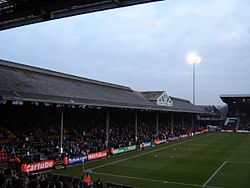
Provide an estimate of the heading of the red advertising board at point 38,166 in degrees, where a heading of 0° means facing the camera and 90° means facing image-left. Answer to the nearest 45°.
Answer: approximately 315°

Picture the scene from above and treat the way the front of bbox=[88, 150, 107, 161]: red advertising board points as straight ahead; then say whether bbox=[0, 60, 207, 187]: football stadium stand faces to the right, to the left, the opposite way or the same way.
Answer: the same way

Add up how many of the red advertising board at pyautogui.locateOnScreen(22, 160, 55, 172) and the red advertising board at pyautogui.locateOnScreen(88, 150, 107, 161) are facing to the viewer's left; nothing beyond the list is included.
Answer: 0

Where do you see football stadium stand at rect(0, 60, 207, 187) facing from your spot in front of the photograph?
facing the viewer and to the right of the viewer

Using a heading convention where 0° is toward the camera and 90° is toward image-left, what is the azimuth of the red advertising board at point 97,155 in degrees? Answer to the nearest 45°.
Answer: approximately 315°

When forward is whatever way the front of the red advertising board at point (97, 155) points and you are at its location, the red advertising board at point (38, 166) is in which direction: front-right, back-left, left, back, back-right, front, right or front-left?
right

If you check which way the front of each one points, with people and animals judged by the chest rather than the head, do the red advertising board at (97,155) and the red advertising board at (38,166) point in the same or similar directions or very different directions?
same or similar directions

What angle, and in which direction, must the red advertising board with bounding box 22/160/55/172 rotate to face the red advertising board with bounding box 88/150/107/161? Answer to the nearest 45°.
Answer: approximately 90° to its left

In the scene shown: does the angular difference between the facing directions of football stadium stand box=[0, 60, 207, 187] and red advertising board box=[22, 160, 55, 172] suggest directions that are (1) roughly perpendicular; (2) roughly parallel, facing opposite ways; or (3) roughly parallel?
roughly parallel
